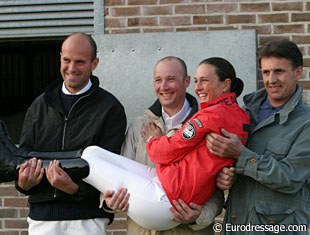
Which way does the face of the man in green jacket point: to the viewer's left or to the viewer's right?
to the viewer's left

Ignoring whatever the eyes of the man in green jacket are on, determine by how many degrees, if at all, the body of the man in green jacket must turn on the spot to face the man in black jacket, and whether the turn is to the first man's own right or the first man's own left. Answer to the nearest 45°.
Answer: approximately 45° to the first man's own right

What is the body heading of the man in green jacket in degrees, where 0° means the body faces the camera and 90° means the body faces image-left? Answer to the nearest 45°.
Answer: approximately 45°
